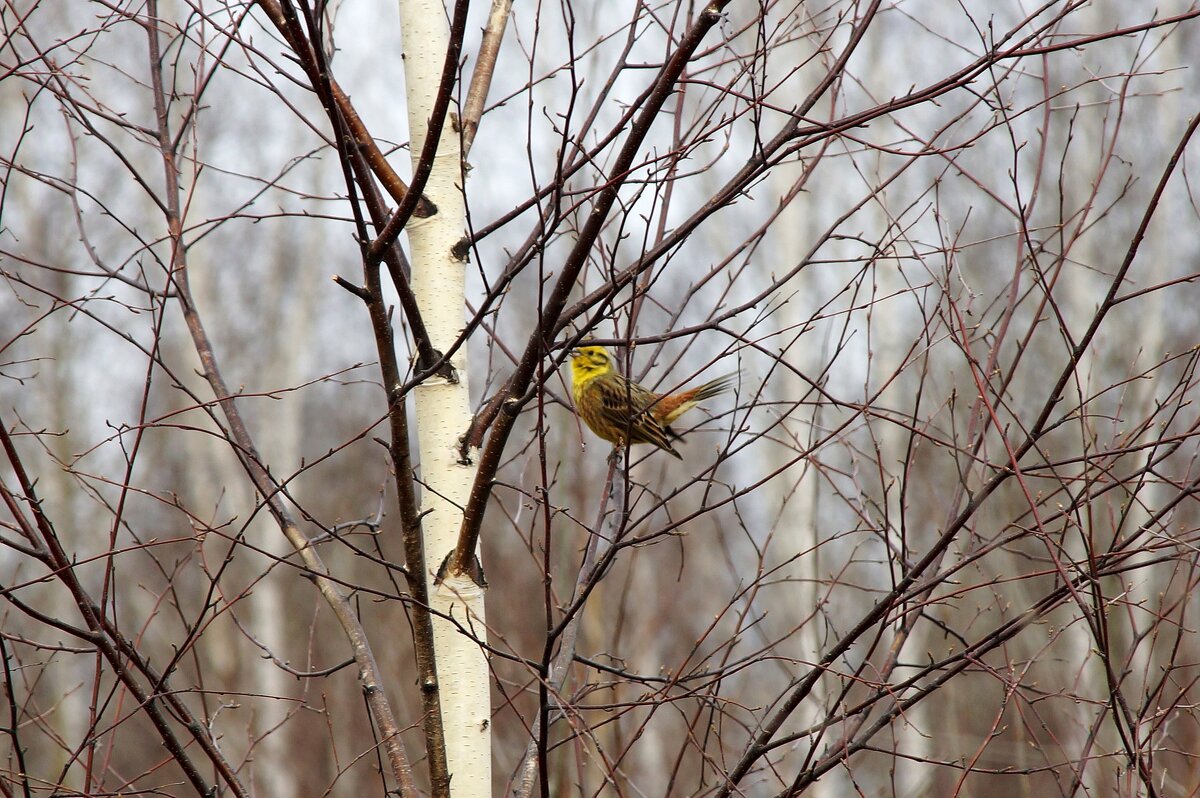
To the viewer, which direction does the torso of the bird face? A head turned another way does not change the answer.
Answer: to the viewer's left
